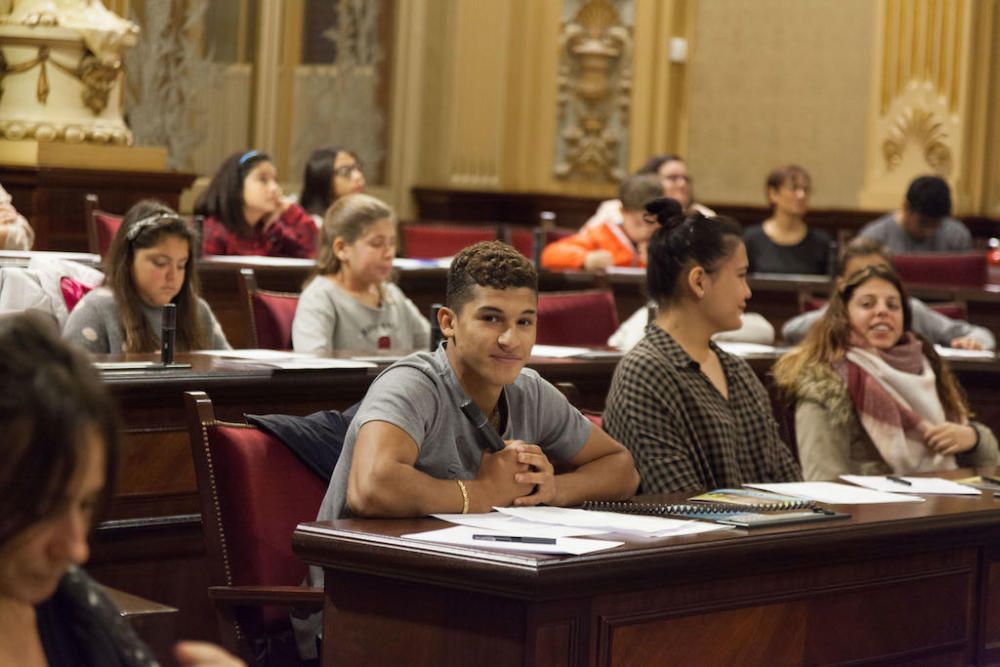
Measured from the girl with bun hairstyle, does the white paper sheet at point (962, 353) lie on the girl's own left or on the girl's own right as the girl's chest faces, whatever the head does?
on the girl's own left

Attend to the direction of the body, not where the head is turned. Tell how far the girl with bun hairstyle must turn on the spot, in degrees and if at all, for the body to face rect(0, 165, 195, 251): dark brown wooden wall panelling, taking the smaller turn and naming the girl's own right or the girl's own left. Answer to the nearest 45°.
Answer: approximately 180°

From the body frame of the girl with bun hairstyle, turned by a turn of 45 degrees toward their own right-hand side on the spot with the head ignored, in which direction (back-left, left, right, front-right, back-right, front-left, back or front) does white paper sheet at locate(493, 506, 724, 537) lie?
front

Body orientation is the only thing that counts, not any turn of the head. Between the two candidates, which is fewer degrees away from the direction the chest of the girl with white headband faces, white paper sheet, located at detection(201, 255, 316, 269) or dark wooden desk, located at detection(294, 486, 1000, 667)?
the dark wooden desk

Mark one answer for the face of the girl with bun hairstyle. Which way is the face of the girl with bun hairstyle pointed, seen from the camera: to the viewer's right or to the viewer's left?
to the viewer's right

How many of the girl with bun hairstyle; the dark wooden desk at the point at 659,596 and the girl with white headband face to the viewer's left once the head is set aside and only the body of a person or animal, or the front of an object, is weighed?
0

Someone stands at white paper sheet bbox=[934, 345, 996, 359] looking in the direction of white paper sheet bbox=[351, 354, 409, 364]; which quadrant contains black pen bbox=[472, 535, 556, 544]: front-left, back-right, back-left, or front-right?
front-left

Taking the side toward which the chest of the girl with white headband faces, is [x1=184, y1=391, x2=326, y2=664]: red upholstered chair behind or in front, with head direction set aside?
in front

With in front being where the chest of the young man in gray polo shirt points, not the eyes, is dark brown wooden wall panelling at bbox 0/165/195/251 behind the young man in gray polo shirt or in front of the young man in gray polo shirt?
behind

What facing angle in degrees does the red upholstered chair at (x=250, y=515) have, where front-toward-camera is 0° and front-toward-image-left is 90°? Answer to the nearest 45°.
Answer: approximately 315°

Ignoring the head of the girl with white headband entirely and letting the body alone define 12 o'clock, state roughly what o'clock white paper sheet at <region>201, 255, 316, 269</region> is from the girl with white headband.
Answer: The white paper sheet is roughly at 8 o'clock from the girl with white headband.
